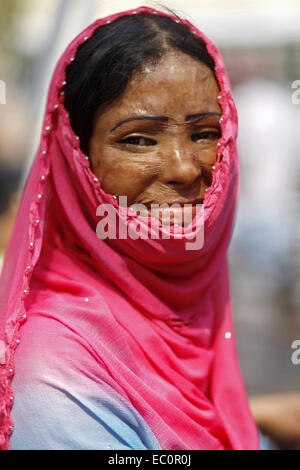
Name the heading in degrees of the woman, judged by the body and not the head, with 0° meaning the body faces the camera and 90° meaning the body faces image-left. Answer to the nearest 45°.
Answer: approximately 315°
